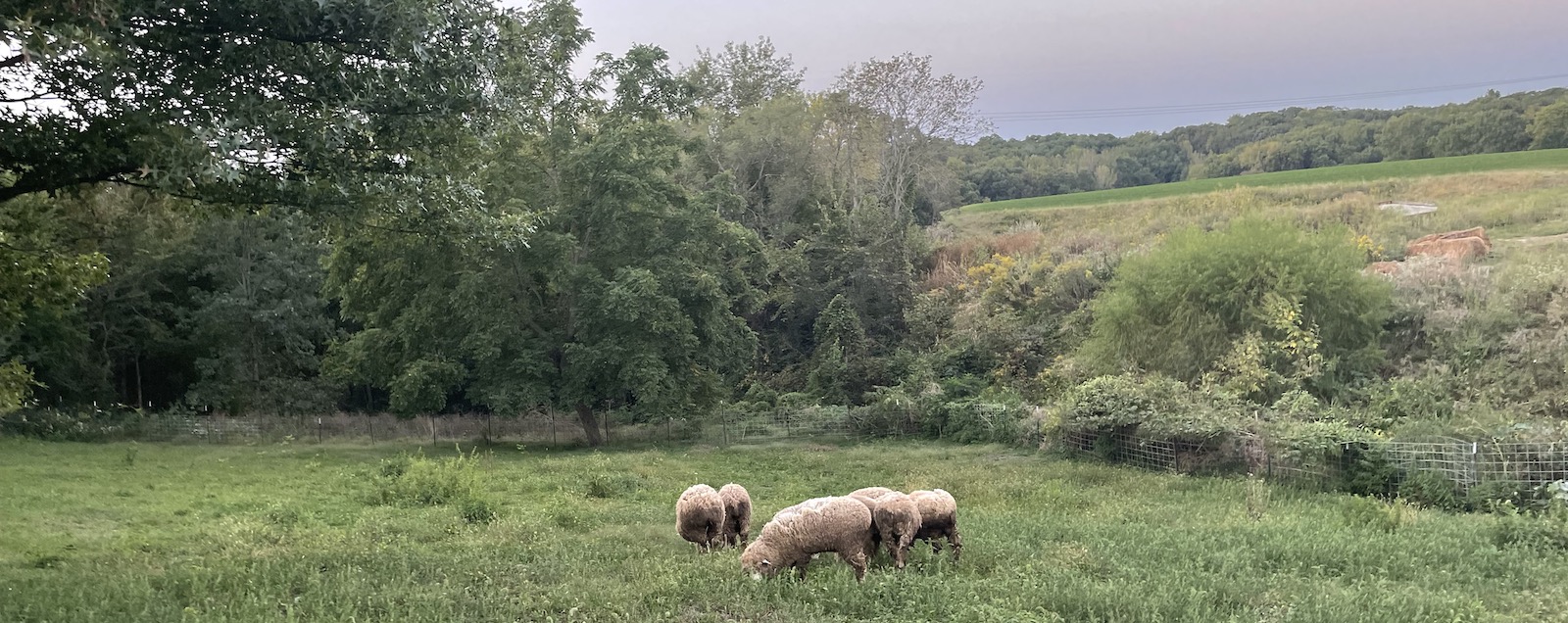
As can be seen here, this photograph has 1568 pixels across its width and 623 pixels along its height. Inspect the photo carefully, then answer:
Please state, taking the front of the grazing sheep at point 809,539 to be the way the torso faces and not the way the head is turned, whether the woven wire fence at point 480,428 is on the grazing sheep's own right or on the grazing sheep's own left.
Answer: on the grazing sheep's own right

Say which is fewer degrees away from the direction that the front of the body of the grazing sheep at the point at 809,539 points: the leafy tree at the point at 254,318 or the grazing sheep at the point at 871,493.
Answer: the leafy tree

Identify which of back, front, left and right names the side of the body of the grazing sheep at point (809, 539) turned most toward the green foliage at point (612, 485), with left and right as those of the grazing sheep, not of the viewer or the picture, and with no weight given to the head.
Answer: right

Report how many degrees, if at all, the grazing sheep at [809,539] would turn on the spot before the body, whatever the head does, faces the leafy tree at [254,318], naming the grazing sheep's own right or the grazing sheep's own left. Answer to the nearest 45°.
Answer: approximately 45° to the grazing sheep's own right

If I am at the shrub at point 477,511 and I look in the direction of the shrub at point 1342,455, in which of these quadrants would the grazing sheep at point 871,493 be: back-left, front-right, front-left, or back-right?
front-right

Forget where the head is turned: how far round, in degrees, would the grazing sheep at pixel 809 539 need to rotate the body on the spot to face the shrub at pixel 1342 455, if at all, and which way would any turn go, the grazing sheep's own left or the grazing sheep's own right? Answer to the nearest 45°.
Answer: approximately 135° to the grazing sheep's own right

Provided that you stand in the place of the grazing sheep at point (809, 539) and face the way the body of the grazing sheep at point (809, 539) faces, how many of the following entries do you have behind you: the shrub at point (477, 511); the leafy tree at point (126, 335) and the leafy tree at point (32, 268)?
0

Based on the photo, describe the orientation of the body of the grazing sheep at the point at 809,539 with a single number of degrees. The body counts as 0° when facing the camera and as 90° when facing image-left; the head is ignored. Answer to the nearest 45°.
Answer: approximately 90°

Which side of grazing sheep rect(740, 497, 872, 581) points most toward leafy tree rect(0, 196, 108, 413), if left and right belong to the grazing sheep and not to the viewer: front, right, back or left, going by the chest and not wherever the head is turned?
front

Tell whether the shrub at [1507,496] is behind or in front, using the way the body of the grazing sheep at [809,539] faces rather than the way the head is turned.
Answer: behind
